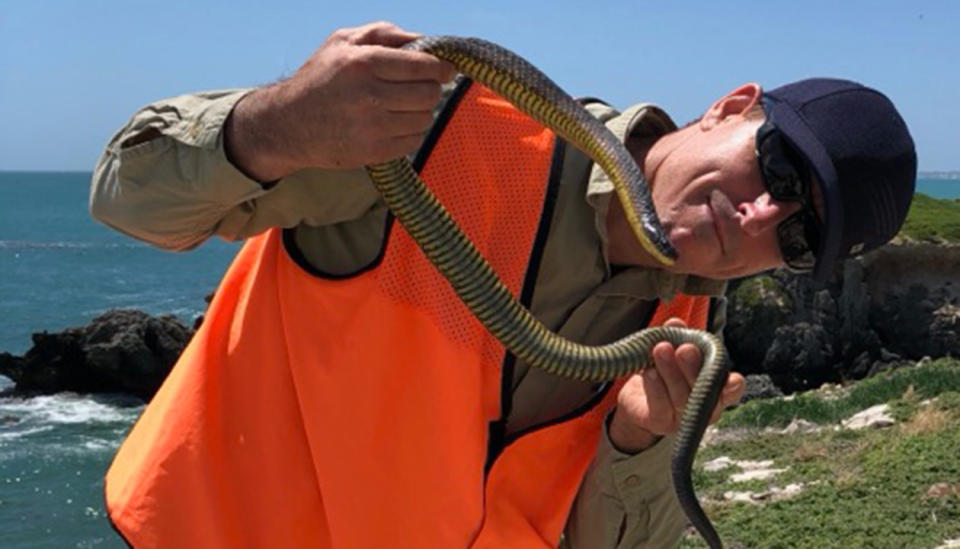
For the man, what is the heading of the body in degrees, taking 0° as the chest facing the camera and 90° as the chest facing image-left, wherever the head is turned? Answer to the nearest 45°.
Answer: approximately 315°

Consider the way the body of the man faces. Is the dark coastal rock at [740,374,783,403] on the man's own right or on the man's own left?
on the man's own left

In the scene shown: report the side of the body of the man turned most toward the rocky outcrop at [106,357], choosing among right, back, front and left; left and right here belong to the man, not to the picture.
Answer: back

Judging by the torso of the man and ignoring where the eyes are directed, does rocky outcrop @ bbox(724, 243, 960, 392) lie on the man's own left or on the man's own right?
on the man's own left
